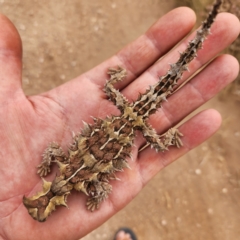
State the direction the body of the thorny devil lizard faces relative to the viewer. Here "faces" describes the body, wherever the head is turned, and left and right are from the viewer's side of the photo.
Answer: facing the viewer and to the left of the viewer
